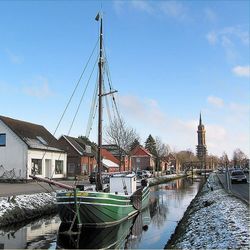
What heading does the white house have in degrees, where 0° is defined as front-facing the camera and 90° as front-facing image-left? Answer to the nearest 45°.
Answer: approximately 315°

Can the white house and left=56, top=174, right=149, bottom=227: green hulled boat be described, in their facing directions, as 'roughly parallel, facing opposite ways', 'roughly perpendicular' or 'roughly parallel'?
roughly perpendicular

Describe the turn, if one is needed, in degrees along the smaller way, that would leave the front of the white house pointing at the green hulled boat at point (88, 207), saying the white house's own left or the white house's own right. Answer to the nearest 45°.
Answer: approximately 45° to the white house's own right
